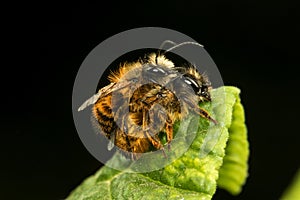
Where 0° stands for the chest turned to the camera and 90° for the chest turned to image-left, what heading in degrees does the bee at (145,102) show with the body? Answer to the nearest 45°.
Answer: approximately 270°
